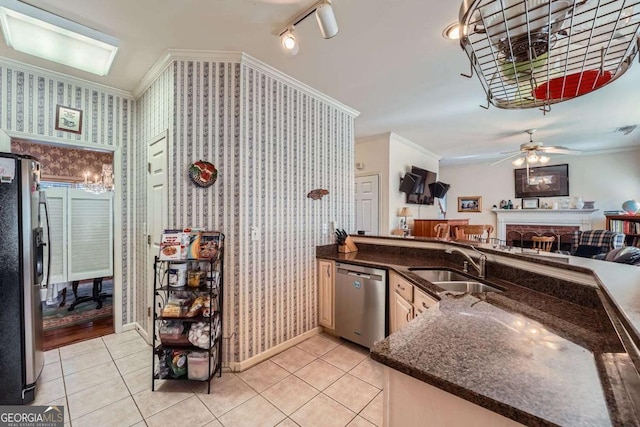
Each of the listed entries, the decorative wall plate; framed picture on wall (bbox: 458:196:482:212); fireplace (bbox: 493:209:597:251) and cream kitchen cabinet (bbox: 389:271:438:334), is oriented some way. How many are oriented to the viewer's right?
0

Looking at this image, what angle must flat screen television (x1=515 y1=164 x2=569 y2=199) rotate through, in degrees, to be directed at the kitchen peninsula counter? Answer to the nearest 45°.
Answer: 0° — it already faces it

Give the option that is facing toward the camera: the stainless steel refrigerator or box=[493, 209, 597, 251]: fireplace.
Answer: the fireplace

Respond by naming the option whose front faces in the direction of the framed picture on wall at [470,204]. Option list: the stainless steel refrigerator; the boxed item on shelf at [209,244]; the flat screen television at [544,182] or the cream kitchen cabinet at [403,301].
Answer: the stainless steel refrigerator

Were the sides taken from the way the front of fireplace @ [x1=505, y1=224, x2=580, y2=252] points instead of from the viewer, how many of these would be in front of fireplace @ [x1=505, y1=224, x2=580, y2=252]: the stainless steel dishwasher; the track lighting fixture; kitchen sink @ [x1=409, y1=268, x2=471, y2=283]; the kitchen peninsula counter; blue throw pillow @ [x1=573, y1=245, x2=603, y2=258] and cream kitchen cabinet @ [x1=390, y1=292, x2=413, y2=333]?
6

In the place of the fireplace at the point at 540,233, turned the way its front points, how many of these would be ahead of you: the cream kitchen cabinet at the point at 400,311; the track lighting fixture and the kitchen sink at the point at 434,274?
3

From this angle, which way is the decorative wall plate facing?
toward the camera

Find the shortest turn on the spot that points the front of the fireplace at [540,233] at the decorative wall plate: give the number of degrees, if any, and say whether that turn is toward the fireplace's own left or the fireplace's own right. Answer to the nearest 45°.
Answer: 0° — it already faces it

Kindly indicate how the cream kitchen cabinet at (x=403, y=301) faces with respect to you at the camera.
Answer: facing the viewer and to the left of the viewer

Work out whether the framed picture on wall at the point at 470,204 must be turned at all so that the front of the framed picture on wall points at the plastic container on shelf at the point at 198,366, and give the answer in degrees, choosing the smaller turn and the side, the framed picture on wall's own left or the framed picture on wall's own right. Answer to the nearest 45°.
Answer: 0° — it already faces it

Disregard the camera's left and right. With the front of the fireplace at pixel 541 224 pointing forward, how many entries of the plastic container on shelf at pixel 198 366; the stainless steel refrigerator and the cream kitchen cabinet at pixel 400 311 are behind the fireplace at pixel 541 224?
0

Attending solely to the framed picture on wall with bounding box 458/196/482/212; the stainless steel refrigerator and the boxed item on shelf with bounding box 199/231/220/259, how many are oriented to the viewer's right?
1

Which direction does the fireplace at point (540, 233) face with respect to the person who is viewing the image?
facing the viewer

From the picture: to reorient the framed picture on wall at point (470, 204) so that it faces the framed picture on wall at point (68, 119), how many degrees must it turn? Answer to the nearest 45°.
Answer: approximately 45° to its right

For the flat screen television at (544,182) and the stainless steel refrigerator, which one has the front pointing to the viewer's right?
the stainless steel refrigerator

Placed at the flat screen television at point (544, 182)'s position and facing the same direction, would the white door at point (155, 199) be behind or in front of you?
in front

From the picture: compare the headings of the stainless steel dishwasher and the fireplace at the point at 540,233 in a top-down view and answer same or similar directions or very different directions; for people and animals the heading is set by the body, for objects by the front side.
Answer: same or similar directions

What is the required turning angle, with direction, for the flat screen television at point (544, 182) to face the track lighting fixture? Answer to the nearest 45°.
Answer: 0° — it already faces it

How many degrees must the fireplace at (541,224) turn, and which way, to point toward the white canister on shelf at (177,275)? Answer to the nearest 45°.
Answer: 0° — it already faces it
